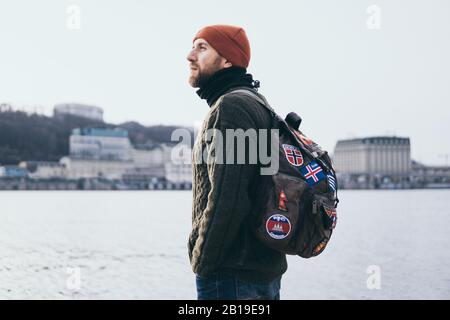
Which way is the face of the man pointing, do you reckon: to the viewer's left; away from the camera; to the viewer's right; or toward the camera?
to the viewer's left

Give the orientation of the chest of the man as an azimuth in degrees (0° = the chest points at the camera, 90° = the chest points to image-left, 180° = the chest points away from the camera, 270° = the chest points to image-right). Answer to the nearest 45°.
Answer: approximately 90°
